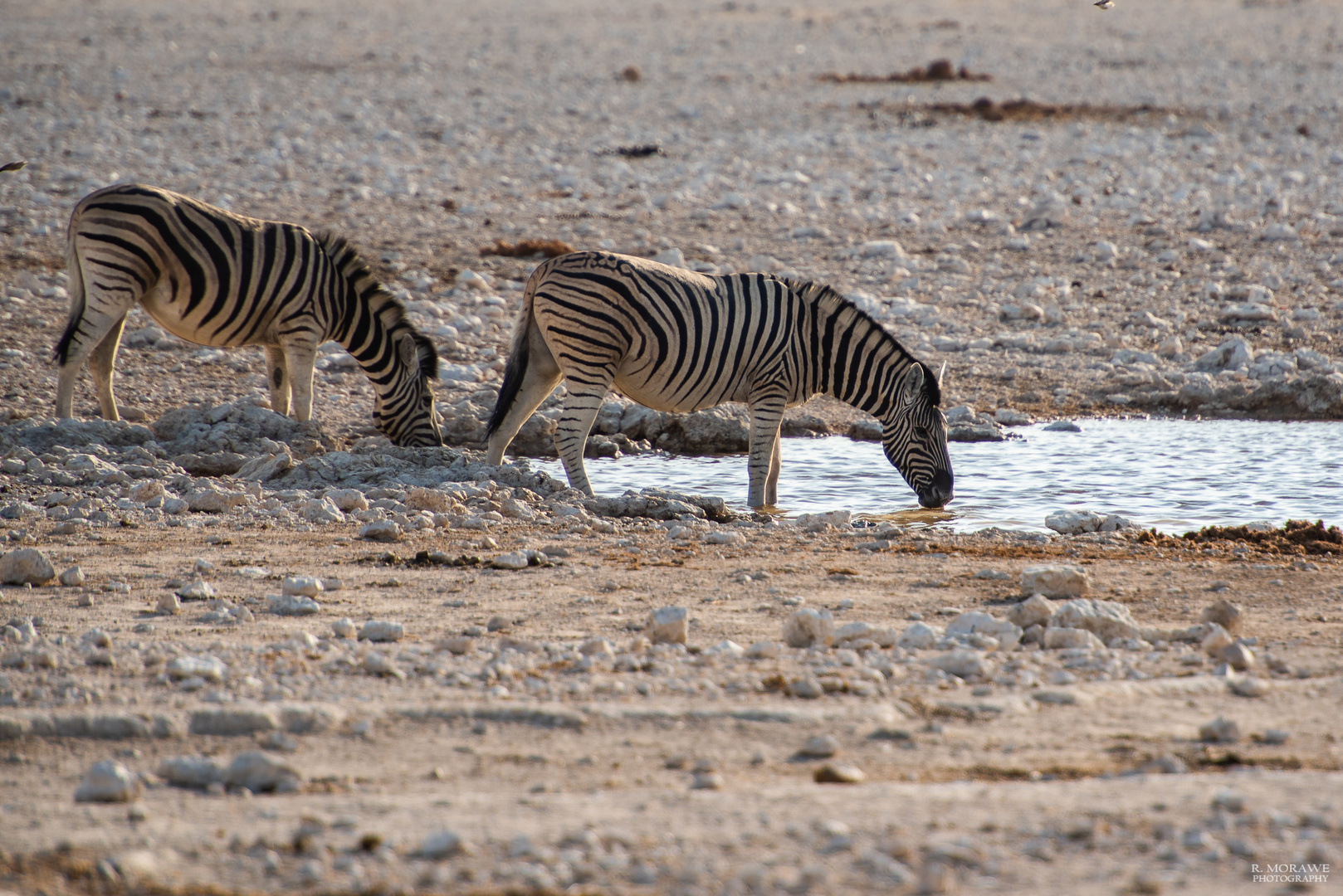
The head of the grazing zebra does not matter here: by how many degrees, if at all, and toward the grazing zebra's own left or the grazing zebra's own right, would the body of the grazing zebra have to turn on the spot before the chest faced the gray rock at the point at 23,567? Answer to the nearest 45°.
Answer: approximately 90° to the grazing zebra's own right

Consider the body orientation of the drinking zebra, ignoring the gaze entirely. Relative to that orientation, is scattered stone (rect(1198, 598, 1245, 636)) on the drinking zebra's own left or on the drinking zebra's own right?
on the drinking zebra's own right

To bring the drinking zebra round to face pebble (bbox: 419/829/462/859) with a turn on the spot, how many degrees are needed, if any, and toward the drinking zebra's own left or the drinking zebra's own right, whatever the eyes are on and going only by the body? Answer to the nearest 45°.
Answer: approximately 90° to the drinking zebra's own right

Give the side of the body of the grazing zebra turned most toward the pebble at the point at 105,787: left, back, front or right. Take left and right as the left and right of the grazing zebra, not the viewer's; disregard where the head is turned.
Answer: right

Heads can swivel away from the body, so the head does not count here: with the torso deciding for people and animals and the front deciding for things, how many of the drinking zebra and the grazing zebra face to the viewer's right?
2

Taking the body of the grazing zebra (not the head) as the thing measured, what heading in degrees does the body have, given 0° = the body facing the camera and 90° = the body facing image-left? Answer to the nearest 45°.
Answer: approximately 270°

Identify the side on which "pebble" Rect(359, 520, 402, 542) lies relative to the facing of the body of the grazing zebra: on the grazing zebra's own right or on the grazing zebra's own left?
on the grazing zebra's own right

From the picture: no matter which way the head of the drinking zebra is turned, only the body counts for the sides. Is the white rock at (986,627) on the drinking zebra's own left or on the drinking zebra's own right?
on the drinking zebra's own right

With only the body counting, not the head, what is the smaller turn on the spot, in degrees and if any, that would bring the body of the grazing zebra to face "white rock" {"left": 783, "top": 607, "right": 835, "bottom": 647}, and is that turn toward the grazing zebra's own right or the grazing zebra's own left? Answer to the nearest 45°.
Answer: approximately 90° to the grazing zebra's own right

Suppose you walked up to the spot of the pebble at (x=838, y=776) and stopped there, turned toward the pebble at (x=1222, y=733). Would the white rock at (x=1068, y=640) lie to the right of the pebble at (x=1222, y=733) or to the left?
left

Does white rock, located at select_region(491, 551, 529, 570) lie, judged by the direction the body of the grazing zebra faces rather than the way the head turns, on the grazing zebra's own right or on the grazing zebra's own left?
on the grazing zebra's own right

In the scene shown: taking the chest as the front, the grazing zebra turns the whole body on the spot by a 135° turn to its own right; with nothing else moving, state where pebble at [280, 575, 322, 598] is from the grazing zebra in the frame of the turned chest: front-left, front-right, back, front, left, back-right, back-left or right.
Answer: front-left

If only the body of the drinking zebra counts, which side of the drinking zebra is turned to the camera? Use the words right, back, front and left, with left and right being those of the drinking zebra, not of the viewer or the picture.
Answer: right
